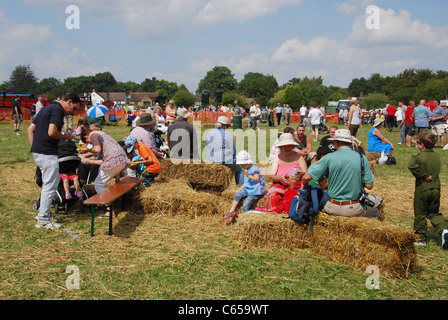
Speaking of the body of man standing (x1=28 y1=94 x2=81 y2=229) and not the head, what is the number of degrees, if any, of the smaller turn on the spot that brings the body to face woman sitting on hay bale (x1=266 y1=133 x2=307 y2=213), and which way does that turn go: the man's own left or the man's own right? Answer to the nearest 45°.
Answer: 0° — they already face them

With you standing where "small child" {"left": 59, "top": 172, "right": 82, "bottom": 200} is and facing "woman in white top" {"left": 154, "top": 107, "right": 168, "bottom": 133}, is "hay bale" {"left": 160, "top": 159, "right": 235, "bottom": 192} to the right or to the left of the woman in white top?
right

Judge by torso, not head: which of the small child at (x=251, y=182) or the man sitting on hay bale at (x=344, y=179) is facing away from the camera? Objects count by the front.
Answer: the man sitting on hay bale

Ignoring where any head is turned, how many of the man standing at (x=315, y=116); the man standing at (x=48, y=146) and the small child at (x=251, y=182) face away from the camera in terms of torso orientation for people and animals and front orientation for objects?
1

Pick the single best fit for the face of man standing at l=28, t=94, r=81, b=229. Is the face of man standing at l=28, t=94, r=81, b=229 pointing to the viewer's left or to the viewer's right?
to the viewer's right

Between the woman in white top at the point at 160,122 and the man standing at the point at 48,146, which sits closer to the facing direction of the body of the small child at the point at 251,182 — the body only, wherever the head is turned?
the man standing

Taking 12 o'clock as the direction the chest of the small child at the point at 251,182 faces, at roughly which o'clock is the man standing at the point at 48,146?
The man standing is roughly at 1 o'clock from the small child.

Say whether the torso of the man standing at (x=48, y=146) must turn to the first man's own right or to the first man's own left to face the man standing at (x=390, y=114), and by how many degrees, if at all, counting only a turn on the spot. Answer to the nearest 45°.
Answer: approximately 45° to the first man's own left

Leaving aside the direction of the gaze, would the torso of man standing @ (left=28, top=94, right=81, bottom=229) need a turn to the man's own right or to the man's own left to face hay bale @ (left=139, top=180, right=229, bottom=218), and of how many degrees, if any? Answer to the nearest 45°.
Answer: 0° — they already face it
